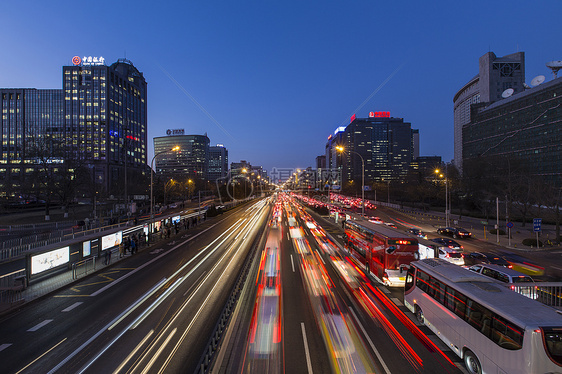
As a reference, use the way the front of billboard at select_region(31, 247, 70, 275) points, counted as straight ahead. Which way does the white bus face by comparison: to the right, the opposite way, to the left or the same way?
to the left

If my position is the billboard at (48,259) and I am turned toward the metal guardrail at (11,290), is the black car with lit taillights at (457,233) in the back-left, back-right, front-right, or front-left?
back-left

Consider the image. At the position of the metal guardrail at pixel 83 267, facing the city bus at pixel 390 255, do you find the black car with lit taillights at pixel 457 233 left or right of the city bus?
left

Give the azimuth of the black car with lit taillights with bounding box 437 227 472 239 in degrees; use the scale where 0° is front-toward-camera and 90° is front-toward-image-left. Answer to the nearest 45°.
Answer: approximately 135°

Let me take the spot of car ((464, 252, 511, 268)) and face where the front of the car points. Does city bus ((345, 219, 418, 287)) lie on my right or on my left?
on my left

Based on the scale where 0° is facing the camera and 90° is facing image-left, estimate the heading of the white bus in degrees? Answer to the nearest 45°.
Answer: approximately 135°

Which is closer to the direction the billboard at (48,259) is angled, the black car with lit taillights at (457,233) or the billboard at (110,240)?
the black car with lit taillights

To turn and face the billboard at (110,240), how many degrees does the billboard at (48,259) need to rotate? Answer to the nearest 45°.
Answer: approximately 90° to its left

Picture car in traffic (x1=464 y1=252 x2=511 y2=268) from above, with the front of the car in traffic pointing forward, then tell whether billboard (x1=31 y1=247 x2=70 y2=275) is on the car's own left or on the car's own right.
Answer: on the car's own left

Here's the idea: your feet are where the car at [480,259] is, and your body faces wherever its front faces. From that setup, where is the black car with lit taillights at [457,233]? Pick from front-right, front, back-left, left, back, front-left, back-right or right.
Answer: front-right

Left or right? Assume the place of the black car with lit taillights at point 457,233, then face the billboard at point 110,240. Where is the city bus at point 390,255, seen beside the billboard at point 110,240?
left

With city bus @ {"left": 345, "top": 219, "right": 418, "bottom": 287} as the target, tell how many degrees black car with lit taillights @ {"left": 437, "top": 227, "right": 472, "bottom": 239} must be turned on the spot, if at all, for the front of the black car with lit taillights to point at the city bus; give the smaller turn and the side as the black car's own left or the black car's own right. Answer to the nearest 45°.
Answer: approximately 135° to the black car's own left

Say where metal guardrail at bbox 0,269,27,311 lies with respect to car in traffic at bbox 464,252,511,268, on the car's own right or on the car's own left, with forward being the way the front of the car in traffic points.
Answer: on the car's own left

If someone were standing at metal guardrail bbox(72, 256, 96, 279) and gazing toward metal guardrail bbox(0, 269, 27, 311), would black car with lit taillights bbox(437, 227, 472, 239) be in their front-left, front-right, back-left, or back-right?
back-left
